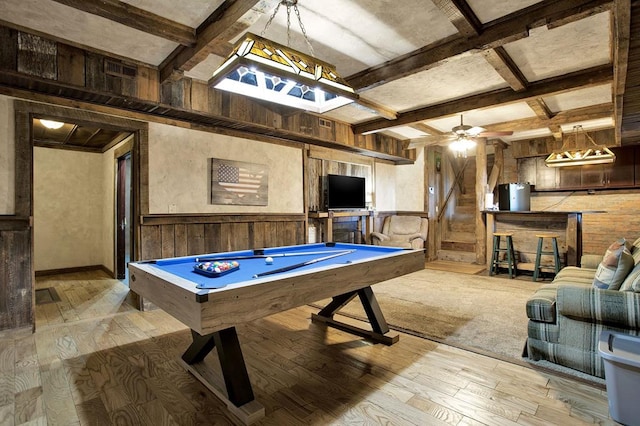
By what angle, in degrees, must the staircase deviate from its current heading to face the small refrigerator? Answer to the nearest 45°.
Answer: approximately 45° to its left

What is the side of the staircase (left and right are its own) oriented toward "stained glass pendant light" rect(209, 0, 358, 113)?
front

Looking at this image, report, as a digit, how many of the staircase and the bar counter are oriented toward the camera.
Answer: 2

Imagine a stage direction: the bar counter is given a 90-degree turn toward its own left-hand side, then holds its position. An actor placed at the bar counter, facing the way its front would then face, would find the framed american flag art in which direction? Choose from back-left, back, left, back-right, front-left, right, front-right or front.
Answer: back-right

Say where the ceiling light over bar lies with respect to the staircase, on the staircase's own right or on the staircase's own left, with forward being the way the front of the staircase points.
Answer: on the staircase's own left

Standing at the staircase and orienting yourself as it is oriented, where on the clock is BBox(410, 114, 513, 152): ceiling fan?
The ceiling fan is roughly at 12 o'clock from the staircase.

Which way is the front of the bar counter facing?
toward the camera

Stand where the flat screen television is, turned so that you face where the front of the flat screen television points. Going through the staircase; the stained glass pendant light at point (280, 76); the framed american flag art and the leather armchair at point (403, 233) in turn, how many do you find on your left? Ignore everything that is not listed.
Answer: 2

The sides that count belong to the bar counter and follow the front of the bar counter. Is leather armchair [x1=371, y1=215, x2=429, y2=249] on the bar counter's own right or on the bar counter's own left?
on the bar counter's own right

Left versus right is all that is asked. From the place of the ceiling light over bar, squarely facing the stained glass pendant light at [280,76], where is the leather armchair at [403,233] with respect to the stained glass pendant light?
right

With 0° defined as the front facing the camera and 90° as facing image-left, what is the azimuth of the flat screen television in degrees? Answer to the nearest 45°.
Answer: approximately 315°

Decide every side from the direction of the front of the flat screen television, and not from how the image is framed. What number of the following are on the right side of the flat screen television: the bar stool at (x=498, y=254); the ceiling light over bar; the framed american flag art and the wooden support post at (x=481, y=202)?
1

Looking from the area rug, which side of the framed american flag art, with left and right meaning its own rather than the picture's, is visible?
front

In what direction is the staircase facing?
toward the camera
